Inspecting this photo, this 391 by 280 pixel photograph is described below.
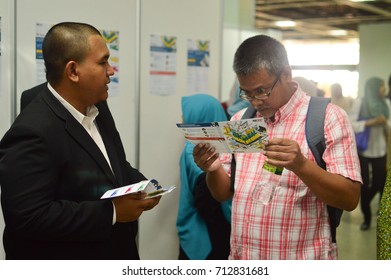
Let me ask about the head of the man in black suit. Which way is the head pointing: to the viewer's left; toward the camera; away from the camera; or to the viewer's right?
to the viewer's right

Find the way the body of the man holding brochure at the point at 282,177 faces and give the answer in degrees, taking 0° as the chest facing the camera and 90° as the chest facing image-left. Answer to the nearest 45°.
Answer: approximately 45°

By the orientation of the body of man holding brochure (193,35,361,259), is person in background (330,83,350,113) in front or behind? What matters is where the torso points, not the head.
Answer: behind

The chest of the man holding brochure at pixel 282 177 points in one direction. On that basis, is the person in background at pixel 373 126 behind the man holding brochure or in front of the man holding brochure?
behind

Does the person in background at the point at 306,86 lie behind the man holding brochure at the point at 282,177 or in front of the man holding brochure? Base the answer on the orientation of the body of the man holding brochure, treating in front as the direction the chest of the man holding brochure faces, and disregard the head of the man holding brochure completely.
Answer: behind

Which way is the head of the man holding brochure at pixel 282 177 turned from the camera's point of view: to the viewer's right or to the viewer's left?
to the viewer's left

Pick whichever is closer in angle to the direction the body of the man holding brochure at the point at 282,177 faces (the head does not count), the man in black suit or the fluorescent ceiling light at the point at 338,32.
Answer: the man in black suit

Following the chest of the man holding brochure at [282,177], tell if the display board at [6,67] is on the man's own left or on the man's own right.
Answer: on the man's own right

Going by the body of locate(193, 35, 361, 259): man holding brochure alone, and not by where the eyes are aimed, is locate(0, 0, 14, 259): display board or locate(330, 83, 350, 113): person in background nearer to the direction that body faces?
the display board
